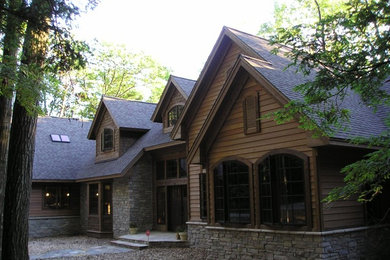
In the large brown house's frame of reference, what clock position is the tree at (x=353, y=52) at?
The tree is roughly at 10 o'clock from the large brown house.

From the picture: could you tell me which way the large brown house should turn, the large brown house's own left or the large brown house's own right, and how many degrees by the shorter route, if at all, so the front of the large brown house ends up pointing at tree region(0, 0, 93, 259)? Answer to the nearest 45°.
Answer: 0° — it already faces it

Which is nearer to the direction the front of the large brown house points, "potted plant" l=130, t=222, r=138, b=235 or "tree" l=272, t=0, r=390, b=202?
the tree

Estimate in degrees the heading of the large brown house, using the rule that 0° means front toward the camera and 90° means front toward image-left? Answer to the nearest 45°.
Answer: approximately 45°

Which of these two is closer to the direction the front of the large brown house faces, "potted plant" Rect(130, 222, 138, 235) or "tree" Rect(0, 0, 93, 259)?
the tree
